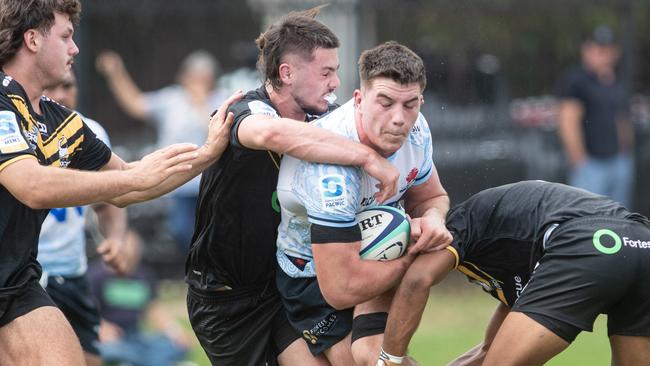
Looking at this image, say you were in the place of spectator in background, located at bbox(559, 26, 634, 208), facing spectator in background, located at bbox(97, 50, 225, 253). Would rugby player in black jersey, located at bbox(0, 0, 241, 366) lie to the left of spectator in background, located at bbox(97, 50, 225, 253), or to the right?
left

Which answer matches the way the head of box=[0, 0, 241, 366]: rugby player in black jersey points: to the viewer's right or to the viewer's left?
to the viewer's right

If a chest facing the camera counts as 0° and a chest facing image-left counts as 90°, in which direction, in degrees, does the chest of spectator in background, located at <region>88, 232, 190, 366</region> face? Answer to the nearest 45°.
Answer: approximately 0°

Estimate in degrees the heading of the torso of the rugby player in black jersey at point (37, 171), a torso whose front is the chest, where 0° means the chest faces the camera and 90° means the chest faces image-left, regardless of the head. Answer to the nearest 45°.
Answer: approximately 315°

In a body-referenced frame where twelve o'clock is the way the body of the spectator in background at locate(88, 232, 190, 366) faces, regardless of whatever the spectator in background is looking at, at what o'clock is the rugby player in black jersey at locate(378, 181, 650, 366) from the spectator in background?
The rugby player in black jersey is roughly at 11 o'clock from the spectator in background.

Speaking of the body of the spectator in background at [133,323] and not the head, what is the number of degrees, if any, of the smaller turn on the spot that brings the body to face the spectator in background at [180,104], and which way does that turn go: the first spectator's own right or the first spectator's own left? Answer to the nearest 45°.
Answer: approximately 180°

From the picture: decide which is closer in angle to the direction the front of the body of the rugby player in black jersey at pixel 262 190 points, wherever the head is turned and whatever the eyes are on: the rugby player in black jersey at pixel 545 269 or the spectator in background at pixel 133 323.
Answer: the rugby player in black jersey
